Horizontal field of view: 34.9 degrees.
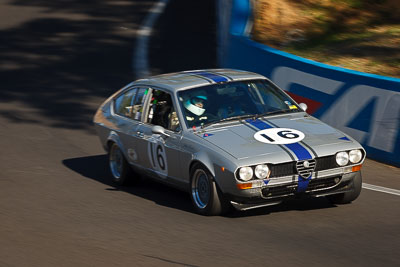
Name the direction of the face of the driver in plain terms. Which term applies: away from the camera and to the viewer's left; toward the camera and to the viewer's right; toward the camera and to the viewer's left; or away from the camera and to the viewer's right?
toward the camera and to the viewer's right

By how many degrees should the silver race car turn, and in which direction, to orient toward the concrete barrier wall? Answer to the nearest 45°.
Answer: approximately 90° to its left

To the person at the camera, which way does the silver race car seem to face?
facing the viewer and to the right of the viewer
